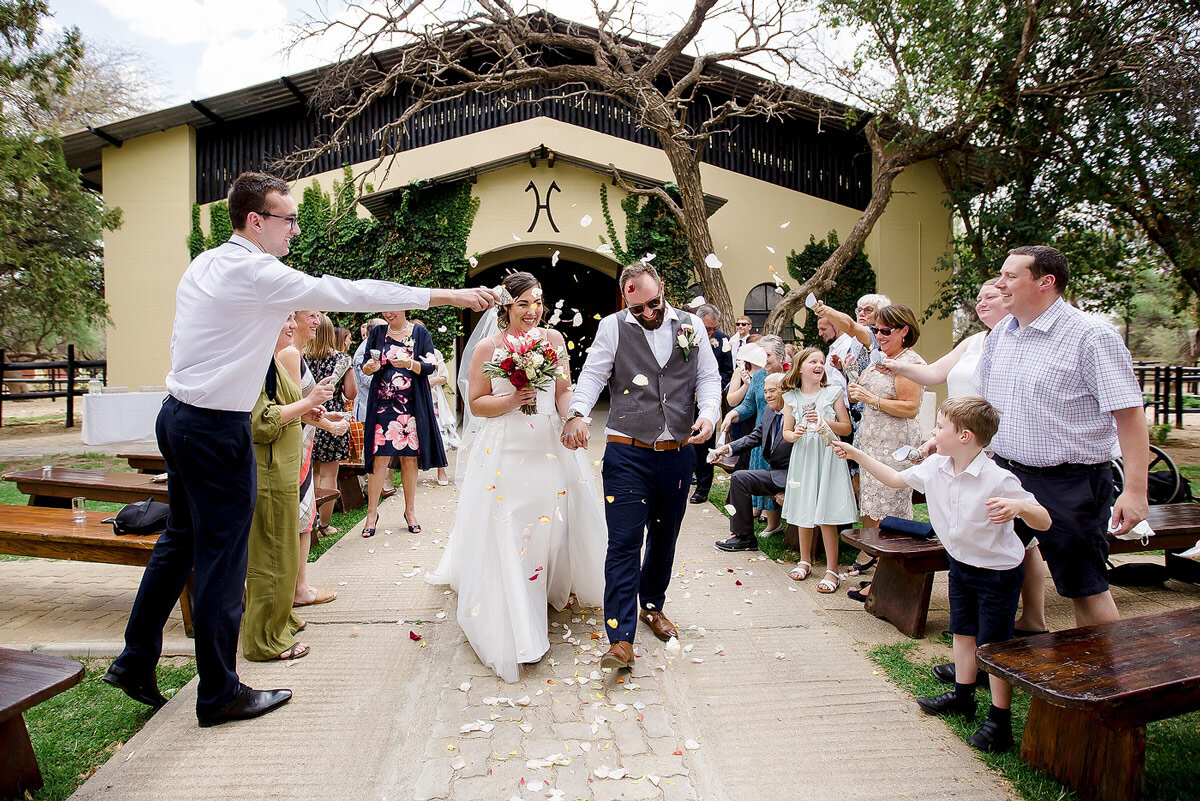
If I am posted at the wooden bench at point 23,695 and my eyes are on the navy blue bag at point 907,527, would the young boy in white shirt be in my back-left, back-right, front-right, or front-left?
front-right

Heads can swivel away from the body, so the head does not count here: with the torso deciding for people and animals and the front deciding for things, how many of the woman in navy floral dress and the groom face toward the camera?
2

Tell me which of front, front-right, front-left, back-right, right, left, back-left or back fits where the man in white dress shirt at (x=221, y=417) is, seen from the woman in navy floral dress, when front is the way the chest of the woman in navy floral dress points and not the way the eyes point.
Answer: front

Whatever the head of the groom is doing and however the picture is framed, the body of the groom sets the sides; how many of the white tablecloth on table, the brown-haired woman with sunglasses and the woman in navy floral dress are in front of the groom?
0

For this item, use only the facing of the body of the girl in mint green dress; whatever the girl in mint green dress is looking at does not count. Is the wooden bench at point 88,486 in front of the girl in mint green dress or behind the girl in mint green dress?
in front

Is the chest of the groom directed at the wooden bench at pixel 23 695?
no

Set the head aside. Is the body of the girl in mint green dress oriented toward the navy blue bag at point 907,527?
no

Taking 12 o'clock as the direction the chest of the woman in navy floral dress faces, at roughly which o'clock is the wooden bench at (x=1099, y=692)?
The wooden bench is roughly at 11 o'clock from the woman in navy floral dress.

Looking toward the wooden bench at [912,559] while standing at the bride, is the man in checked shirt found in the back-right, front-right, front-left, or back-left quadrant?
front-right

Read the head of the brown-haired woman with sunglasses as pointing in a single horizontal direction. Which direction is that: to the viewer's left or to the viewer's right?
to the viewer's left

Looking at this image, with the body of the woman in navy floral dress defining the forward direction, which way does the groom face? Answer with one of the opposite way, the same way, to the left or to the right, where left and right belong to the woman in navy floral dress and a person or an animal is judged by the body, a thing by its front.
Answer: the same way

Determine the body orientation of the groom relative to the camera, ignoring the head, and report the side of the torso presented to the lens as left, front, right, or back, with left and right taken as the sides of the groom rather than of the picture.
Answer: front

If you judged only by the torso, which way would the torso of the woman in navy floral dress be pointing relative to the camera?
toward the camera

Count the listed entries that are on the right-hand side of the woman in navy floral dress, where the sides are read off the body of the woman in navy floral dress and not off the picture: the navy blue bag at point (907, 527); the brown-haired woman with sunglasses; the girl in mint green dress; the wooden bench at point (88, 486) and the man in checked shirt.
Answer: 1

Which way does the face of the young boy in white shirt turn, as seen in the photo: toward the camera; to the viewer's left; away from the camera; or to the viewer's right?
to the viewer's left

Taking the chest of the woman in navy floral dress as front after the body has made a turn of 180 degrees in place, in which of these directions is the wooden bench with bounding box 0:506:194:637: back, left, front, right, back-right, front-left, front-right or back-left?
back-left

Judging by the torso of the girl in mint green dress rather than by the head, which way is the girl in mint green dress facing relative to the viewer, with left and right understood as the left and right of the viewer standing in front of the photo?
facing the viewer and to the left of the viewer

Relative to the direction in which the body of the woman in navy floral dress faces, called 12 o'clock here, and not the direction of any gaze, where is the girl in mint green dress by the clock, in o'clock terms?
The girl in mint green dress is roughly at 10 o'clock from the woman in navy floral dress.
